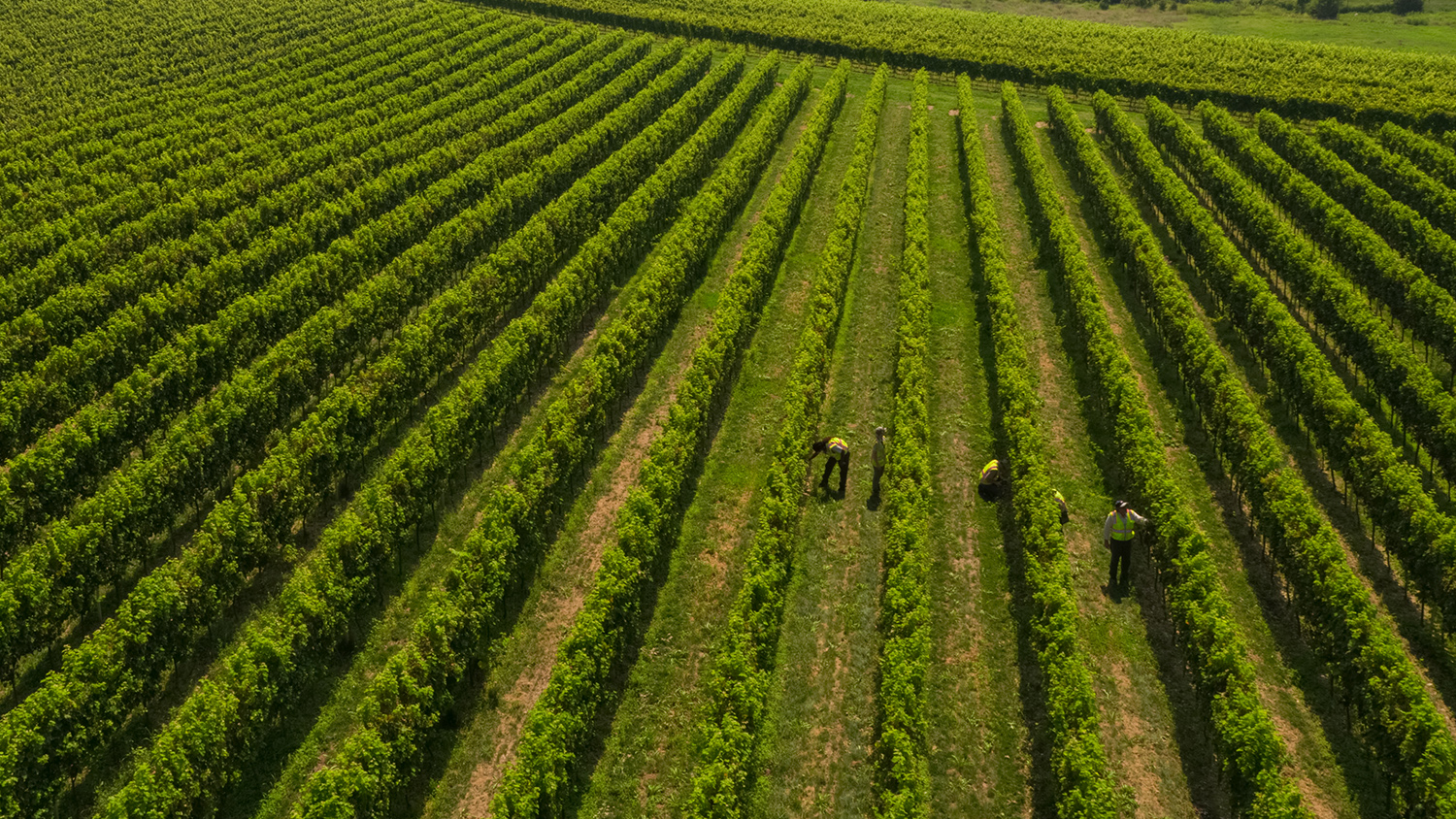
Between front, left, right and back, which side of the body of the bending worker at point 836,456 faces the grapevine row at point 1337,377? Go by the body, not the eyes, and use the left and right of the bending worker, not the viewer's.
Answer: back

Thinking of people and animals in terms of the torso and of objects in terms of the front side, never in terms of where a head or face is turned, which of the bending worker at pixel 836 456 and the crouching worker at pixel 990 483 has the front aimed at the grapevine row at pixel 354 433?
the bending worker at pixel 836 456

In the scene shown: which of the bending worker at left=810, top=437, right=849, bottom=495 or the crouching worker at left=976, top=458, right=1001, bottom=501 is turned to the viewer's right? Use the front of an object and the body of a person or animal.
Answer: the crouching worker at left=976, top=458, right=1001, bottom=501

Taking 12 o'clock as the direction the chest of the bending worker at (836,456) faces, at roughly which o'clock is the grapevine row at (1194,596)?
The grapevine row is roughly at 7 o'clock from the bending worker.

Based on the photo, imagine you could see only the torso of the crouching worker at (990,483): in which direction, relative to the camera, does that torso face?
to the viewer's right

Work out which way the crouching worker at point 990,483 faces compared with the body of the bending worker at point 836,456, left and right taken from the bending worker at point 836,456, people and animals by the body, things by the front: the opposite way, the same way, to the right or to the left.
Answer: the opposite way

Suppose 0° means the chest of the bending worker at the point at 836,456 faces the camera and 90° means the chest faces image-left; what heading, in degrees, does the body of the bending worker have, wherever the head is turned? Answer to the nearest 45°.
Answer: approximately 90°
